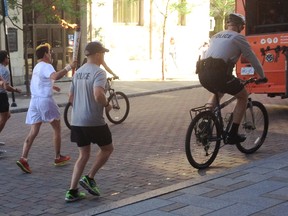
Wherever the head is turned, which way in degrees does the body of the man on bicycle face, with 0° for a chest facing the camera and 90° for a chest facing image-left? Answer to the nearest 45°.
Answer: approximately 225°

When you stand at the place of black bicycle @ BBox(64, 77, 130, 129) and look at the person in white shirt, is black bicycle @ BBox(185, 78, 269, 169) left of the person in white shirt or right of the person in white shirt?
left

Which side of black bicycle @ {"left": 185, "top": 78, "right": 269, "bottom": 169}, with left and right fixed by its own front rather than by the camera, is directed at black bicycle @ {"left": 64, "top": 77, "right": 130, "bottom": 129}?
left

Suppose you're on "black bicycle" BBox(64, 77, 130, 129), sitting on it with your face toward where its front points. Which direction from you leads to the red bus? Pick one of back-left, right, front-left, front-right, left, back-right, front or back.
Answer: front-right

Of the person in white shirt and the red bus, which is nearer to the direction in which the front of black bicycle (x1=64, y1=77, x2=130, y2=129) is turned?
the red bus

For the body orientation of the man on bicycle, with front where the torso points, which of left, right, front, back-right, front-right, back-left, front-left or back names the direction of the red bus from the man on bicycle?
front-left

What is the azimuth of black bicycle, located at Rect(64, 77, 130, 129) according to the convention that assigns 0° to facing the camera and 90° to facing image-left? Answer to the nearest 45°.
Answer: approximately 225°

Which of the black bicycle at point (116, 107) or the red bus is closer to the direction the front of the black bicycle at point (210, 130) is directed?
the red bus

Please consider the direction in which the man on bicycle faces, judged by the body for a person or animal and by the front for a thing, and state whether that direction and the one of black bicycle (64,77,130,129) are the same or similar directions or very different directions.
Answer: same or similar directions

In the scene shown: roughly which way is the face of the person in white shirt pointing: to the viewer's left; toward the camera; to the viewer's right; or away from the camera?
to the viewer's right

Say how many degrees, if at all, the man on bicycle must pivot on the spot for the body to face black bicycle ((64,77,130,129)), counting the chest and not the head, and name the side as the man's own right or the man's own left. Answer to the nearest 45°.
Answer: approximately 90° to the man's own left

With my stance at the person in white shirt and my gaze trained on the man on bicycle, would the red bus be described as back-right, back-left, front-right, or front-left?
front-left

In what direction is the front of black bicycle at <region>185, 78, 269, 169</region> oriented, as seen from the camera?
facing away from the viewer and to the right of the viewer

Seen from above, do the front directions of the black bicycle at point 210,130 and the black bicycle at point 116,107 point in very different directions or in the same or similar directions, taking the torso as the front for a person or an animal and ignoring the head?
same or similar directions

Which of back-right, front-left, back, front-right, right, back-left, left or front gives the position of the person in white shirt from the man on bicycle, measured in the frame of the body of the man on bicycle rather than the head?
back-left
